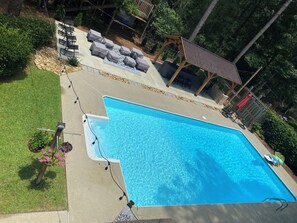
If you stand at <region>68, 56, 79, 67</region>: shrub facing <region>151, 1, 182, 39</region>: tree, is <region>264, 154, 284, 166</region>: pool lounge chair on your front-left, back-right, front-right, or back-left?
front-right

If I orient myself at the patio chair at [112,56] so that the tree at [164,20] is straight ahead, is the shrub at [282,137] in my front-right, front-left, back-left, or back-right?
front-right

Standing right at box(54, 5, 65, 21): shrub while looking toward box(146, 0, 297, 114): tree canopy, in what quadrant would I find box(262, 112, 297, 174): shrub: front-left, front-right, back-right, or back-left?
front-right

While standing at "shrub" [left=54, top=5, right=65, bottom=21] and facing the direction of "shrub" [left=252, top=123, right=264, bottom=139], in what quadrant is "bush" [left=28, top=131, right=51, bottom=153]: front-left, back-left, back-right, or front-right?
front-right

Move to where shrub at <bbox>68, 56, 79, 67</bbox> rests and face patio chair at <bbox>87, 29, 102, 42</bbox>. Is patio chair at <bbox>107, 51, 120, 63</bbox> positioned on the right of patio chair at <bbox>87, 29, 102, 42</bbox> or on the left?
right

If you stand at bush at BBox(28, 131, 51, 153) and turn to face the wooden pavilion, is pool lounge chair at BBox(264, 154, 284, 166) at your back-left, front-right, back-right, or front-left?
front-right
